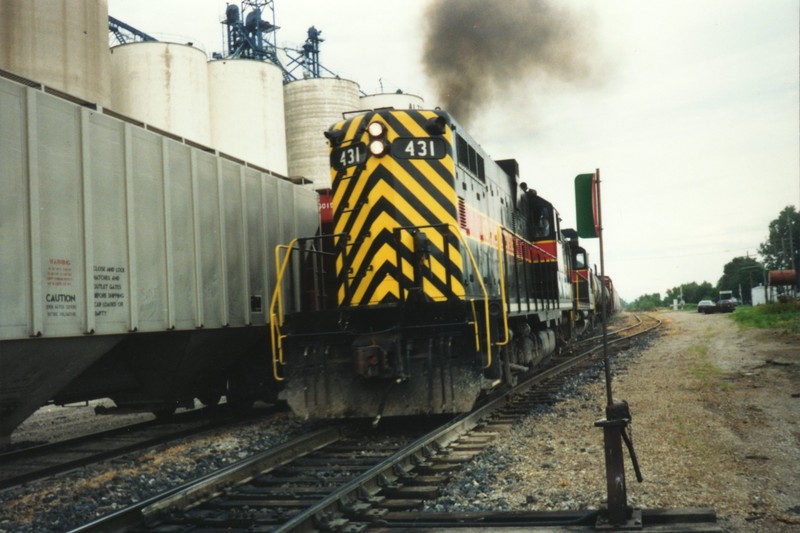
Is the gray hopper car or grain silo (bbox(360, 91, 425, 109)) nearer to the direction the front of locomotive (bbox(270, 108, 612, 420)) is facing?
the gray hopper car

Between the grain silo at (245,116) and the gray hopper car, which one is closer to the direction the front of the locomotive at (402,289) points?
the gray hopper car

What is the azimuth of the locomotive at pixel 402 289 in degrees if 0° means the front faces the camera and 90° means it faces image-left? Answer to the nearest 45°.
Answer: approximately 45°

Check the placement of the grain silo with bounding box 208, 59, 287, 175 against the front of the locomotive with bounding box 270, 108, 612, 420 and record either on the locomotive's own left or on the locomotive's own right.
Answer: on the locomotive's own right

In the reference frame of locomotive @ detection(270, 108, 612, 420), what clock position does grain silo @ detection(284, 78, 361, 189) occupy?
The grain silo is roughly at 4 o'clock from the locomotive.

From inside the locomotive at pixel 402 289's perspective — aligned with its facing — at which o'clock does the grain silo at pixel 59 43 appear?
The grain silo is roughly at 3 o'clock from the locomotive.

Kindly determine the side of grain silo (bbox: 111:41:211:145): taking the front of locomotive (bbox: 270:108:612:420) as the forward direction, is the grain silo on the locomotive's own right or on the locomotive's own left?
on the locomotive's own right

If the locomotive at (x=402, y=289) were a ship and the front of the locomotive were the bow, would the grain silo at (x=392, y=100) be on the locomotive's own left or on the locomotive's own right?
on the locomotive's own right

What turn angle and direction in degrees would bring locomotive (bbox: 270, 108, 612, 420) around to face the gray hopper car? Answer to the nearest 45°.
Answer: approximately 45° to its right
